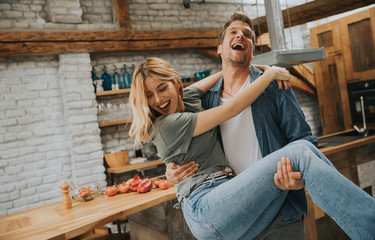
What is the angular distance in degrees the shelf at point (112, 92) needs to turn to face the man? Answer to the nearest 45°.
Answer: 0° — it already faces them

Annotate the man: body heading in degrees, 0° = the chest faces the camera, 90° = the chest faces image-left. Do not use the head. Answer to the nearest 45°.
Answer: approximately 45°

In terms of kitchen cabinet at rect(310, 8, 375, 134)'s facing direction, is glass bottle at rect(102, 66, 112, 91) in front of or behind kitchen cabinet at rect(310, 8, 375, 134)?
in front

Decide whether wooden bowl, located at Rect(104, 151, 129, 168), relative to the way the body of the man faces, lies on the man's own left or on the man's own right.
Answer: on the man's own right

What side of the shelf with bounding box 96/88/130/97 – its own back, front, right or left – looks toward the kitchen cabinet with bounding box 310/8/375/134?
left

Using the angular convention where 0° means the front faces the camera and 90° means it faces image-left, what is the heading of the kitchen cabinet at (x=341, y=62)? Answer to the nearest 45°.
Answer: approximately 45°

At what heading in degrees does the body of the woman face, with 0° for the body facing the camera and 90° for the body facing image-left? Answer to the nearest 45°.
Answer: approximately 270°
